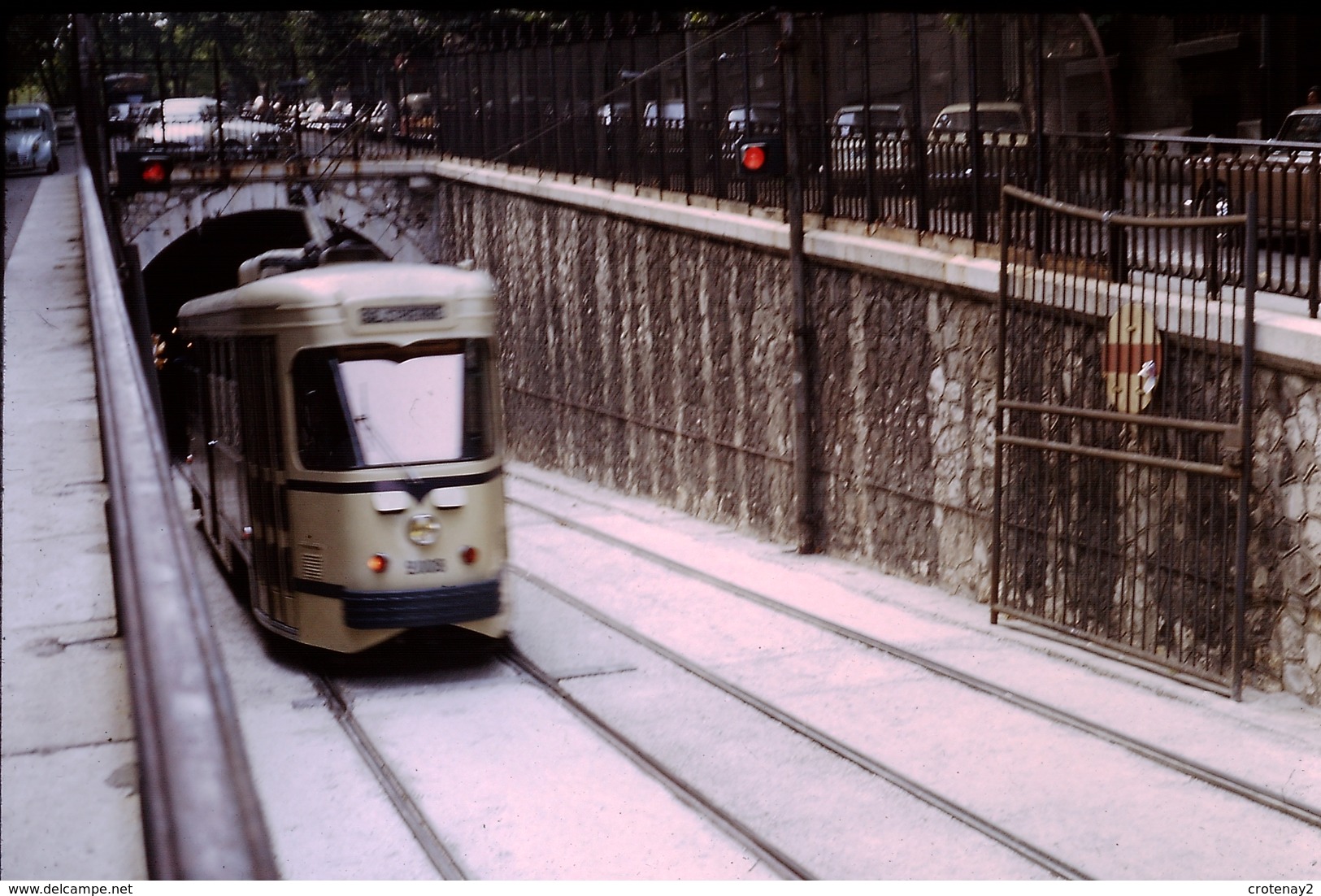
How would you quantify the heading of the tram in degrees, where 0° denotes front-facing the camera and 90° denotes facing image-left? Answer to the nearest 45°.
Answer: approximately 315°

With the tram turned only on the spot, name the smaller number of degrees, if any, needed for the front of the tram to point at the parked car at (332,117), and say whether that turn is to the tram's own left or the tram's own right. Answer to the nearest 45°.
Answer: approximately 135° to the tram's own left

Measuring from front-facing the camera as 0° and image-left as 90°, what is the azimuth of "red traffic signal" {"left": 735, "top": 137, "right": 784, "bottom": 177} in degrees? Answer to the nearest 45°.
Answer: approximately 0°

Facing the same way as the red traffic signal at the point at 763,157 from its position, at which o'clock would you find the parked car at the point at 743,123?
The parked car is roughly at 6 o'clock from the red traffic signal.
